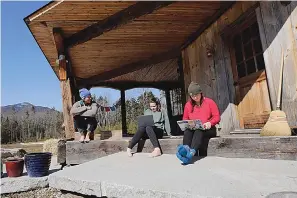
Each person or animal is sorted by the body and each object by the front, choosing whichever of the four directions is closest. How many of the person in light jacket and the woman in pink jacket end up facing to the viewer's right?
0

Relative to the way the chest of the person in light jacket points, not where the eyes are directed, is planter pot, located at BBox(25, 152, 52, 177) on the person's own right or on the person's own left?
on the person's own right

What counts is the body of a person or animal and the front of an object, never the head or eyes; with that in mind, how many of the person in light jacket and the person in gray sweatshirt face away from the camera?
0

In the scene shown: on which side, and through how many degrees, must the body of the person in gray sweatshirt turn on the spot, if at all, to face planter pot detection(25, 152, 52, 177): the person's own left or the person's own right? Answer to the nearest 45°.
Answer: approximately 45° to the person's own right

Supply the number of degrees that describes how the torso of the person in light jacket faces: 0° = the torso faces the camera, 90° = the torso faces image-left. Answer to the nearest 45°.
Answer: approximately 0°
